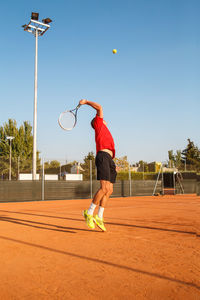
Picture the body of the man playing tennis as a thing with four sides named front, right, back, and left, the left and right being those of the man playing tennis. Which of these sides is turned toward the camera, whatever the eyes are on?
right

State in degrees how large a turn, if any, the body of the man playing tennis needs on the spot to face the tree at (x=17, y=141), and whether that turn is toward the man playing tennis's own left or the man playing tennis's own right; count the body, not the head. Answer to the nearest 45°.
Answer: approximately 90° to the man playing tennis's own left
